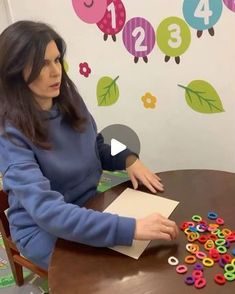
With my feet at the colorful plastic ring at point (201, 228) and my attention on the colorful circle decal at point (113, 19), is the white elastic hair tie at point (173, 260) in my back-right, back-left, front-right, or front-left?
back-left

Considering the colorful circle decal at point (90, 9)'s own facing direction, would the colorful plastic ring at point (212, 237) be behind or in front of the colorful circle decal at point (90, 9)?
in front

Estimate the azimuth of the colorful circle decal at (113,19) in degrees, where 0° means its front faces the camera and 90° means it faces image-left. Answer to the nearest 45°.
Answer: approximately 0°

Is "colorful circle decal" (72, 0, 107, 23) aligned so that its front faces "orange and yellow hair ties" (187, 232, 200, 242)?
yes

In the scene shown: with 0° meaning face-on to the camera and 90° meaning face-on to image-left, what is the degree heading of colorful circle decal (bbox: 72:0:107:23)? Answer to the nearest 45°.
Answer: approximately 0°

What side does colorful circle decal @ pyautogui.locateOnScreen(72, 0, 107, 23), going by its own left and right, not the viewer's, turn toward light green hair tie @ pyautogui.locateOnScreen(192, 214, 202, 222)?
front

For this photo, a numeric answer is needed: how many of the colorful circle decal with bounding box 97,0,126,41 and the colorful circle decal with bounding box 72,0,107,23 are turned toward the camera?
2

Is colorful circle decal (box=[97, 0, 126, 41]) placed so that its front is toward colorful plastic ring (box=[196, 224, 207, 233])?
yes

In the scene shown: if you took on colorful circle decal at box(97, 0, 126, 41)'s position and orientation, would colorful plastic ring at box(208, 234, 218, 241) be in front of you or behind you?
in front
